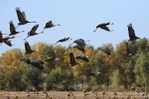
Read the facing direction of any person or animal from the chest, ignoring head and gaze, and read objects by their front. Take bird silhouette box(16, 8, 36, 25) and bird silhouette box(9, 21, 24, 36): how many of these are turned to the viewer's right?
2

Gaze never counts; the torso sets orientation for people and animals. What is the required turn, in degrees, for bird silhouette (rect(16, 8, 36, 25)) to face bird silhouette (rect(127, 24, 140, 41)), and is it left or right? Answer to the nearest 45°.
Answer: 0° — it already faces it

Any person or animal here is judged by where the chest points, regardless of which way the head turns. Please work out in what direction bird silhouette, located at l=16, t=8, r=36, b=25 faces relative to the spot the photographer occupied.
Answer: facing to the right of the viewer

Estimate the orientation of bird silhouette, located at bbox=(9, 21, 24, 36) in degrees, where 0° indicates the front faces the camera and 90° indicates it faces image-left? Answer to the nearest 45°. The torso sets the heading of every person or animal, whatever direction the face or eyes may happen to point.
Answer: approximately 270°
